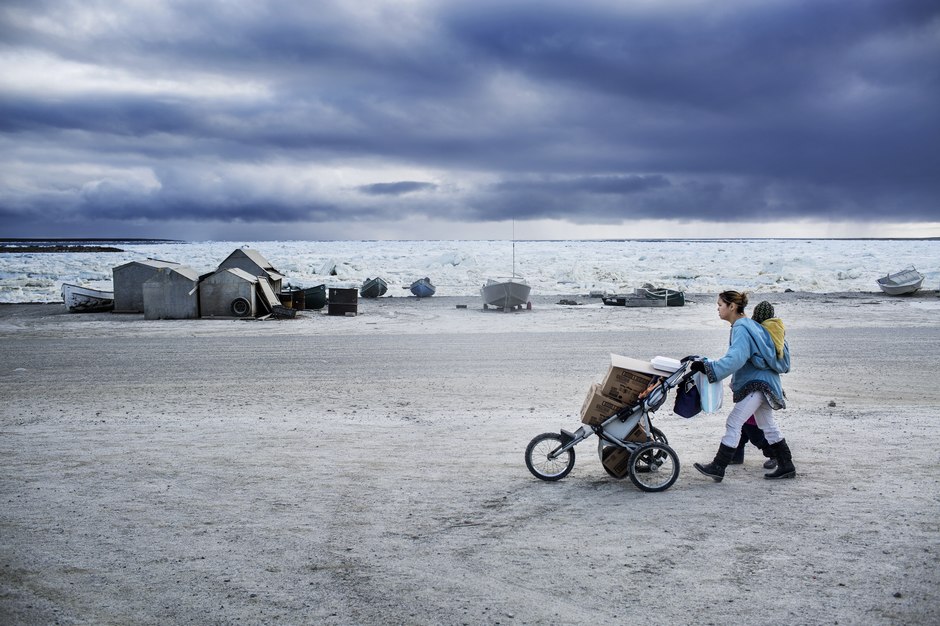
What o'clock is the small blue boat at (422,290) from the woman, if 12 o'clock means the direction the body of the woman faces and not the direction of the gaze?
The small blue boat is roughly at 2 o'clock from the woman.

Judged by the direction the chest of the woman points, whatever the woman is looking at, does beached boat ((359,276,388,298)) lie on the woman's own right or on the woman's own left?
on the woman's own right

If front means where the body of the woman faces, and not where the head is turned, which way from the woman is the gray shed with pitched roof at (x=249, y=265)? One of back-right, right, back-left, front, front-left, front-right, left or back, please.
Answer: front-right

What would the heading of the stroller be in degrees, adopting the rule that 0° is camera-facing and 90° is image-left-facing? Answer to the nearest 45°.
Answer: approximately 90°

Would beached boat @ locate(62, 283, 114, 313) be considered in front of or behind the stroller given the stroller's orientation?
in front

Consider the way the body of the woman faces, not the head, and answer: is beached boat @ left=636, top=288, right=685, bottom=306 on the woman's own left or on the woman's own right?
on the woman's own right

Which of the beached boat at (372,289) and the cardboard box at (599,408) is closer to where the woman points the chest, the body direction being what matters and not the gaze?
the cardboard box

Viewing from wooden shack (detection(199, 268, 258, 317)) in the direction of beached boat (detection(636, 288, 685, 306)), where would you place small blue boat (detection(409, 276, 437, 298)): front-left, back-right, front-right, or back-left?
front-left

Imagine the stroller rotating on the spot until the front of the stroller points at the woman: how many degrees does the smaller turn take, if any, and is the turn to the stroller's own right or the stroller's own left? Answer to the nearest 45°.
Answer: approximately 180°

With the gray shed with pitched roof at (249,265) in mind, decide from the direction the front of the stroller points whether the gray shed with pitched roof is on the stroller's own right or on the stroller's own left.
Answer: on the stroller's own right

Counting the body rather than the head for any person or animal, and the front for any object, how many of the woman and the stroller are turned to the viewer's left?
2

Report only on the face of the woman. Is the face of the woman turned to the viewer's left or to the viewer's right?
to the viewer's left

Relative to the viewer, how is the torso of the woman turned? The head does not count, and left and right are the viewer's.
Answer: facing to the left of the viewer

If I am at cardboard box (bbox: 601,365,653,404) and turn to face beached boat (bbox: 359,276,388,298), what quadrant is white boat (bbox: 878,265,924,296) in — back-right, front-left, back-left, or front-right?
front-right

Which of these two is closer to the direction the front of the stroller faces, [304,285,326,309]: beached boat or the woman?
the beached boat

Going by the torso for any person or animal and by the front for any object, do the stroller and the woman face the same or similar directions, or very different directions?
same or similar directions

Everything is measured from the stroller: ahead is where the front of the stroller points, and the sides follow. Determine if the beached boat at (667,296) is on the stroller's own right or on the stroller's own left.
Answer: on the stroller's own right
